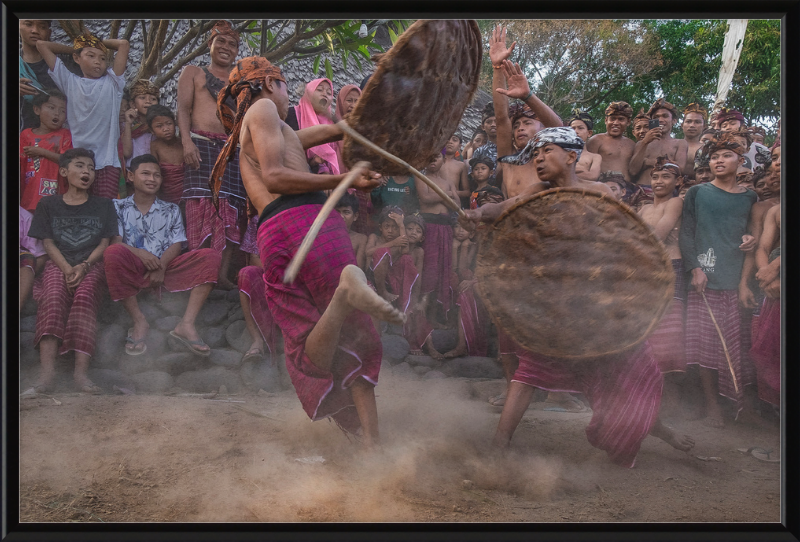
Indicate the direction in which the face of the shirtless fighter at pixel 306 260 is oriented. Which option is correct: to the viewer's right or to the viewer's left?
to the viewer's right

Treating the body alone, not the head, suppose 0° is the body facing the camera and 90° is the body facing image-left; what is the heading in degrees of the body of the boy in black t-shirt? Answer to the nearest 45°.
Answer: approximately 0°

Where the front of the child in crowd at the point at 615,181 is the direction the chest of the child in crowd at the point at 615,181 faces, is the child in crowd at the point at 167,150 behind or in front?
in front

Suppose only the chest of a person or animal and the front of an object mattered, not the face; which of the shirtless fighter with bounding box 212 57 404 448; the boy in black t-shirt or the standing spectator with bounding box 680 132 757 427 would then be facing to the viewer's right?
the shirtless fighter

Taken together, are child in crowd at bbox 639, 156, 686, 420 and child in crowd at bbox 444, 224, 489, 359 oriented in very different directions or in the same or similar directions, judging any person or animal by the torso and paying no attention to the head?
same or similar directions

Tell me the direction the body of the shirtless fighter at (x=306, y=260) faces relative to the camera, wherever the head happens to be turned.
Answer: to the viewer's right

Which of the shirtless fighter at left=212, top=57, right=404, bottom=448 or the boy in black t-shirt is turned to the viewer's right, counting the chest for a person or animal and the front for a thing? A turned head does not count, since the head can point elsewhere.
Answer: the shirtless fighter

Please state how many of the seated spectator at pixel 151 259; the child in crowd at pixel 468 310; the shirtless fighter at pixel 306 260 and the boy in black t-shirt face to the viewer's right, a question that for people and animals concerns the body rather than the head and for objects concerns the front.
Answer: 1

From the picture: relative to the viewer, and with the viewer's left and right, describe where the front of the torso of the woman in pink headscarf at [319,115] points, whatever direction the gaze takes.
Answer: facing the viewer and to the right of the viewer

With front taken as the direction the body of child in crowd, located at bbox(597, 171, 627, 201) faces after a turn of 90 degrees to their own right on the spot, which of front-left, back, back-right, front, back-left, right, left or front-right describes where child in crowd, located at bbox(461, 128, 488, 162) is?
front-left

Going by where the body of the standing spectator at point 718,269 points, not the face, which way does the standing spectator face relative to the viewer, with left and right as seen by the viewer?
facing the viewer

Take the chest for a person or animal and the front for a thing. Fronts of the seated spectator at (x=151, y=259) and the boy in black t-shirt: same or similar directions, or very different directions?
same or similar directions
